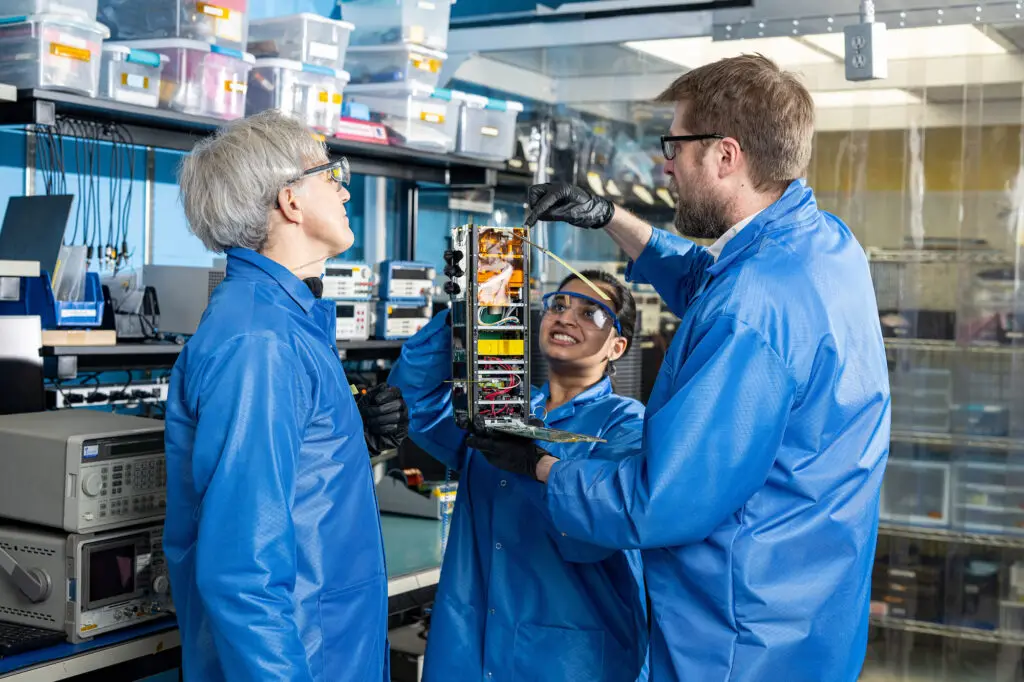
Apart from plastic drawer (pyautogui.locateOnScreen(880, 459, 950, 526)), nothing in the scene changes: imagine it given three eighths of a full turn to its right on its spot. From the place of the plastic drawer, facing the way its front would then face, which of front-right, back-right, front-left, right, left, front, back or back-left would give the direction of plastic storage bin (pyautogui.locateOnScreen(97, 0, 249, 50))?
left

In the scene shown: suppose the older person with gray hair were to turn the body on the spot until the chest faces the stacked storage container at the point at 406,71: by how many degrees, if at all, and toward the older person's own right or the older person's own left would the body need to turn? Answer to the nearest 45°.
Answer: approximately 90° to the older person's own left

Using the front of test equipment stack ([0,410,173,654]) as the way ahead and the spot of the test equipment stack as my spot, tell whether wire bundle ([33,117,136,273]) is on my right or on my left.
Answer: on my left

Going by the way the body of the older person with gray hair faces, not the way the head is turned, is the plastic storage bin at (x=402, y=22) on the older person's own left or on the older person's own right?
on the older person's own left

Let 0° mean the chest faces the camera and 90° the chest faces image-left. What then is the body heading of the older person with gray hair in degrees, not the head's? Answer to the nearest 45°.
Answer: approximately 270°

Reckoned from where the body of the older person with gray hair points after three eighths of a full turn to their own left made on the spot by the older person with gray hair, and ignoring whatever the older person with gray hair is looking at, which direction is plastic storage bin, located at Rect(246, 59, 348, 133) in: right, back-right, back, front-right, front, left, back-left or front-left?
front-right

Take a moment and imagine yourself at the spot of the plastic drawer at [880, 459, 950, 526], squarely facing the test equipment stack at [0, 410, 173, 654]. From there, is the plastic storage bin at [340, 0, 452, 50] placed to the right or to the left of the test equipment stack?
right

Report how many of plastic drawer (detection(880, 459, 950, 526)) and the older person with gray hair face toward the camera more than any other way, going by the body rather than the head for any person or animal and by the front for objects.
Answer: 1

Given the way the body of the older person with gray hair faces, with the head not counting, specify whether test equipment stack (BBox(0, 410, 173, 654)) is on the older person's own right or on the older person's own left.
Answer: on the older person's own left

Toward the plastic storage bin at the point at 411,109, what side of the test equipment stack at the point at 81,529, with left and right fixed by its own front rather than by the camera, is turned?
left

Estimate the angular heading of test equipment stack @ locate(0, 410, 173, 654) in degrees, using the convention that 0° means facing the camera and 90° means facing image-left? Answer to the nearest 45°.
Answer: approximately 315°

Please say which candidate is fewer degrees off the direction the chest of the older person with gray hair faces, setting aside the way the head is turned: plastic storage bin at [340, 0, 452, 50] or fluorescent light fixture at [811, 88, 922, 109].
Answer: the fluorescent light fixture

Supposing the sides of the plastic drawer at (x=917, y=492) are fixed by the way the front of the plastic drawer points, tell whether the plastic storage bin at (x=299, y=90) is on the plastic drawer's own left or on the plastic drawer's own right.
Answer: on the plastic drawer's own right

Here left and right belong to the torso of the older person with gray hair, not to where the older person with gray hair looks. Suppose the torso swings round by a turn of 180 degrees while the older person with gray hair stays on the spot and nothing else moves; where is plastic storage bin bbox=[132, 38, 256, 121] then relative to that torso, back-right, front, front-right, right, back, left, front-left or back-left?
right
